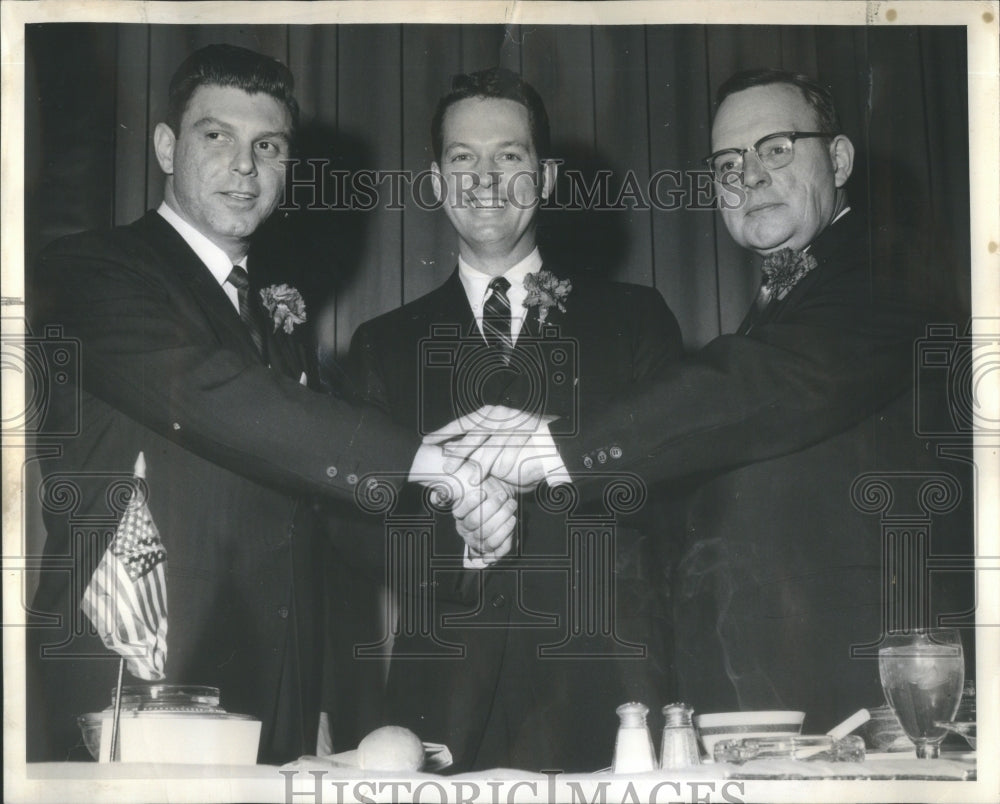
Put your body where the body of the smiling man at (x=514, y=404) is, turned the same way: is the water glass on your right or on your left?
on your left

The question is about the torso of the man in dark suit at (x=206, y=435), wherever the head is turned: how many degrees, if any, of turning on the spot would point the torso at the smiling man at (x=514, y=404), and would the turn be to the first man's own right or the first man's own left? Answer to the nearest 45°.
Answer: approximately 45° to the first man's own left

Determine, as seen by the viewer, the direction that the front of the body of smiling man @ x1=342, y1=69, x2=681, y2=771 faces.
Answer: toward the camera

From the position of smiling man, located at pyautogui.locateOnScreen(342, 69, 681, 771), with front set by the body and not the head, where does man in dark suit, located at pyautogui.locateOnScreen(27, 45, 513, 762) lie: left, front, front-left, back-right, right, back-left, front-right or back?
right

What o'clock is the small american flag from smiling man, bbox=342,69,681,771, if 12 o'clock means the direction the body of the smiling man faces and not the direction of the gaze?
The small american flag is roughly at 3 o'clock from the smiling man.

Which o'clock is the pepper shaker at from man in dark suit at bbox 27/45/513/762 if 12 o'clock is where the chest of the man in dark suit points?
The pepper shaker is roughly at 11 o'clock from the man in dark suit.

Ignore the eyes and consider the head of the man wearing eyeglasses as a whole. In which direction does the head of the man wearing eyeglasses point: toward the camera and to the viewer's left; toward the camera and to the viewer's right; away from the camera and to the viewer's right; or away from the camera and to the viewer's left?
toward the camera and to the viewer's left

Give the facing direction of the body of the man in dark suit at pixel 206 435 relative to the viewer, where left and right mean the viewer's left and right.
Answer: facing the viewer and to the right of the viewer

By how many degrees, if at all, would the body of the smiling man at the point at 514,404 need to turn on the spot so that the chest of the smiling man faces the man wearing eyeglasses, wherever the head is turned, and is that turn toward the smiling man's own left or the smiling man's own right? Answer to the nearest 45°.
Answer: approximately 90° to the smiling man's own left

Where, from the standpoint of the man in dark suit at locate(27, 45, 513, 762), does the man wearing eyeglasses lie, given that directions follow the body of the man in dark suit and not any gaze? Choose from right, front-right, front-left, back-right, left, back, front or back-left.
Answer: front-left

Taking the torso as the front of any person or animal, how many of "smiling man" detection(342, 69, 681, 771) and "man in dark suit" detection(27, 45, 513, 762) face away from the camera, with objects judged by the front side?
0

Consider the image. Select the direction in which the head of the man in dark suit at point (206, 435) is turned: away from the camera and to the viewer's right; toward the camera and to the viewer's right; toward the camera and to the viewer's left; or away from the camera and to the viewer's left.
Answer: toward the camera and to the viewer's right
